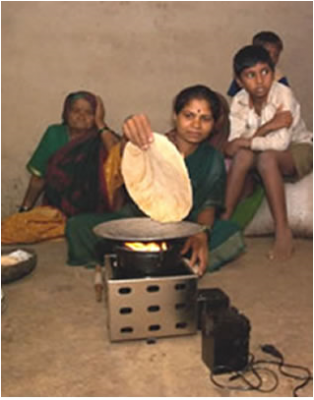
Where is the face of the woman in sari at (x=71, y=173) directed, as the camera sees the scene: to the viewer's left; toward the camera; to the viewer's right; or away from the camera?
toward the camera

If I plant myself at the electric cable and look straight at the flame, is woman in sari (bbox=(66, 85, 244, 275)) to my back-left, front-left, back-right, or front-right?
front-right

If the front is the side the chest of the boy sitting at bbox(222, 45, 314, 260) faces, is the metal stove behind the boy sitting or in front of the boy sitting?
in front

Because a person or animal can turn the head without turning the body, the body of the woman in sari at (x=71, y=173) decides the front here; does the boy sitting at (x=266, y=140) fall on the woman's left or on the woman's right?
on the woman's left

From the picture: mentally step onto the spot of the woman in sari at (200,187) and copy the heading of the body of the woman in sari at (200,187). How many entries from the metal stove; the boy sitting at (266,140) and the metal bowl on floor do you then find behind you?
1

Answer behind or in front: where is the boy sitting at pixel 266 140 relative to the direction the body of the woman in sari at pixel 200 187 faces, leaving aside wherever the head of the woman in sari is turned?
behind

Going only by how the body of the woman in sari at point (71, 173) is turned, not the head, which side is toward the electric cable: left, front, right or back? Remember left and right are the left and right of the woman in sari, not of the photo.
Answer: front

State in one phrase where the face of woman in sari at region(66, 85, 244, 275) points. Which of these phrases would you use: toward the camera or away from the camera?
toward the camera

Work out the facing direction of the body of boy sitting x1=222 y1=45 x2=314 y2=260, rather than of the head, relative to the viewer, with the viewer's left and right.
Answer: facing the viewer and to the left of the viewer

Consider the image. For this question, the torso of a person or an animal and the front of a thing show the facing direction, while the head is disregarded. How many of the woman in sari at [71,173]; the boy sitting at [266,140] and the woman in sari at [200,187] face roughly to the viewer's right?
0

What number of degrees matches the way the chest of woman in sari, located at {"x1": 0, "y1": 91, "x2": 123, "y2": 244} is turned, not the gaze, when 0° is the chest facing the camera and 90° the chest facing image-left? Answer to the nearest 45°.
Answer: approximately 0°

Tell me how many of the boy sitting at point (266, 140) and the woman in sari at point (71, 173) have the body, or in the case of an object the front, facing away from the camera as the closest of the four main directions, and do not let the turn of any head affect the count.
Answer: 0
